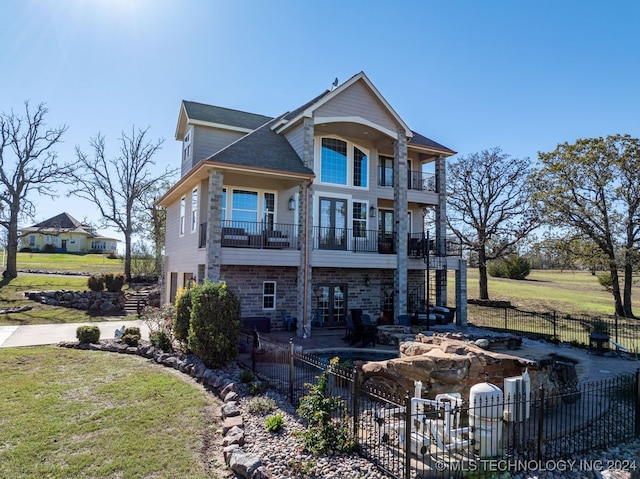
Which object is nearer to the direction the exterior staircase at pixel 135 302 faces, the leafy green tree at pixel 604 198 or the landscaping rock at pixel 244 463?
the landscaping rock

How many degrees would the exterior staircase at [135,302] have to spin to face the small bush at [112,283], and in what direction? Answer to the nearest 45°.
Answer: approximately 135° to its right

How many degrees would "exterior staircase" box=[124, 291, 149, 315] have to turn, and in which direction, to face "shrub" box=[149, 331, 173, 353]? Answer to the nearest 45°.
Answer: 0° — it already faces it

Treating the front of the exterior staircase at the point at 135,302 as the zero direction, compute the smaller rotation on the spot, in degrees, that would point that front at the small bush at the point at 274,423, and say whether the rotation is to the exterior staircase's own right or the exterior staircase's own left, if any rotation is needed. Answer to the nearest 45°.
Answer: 0° — it already faces it

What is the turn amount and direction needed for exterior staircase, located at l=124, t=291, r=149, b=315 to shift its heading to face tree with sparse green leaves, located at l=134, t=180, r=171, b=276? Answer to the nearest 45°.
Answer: approximately 180°

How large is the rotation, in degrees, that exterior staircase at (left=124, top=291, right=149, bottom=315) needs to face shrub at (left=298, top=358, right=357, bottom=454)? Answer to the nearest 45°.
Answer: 0° — it already faces it

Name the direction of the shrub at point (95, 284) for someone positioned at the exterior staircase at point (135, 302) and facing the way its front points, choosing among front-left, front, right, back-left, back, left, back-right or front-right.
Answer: back-right

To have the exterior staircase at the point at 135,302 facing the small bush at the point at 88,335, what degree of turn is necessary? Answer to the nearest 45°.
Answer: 0° — it already faces it

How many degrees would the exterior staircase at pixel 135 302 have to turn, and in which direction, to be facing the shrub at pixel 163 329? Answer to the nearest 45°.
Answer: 0° — it already faces it

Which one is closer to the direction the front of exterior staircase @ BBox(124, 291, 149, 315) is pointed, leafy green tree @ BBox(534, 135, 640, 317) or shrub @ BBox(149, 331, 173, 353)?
the shrub
